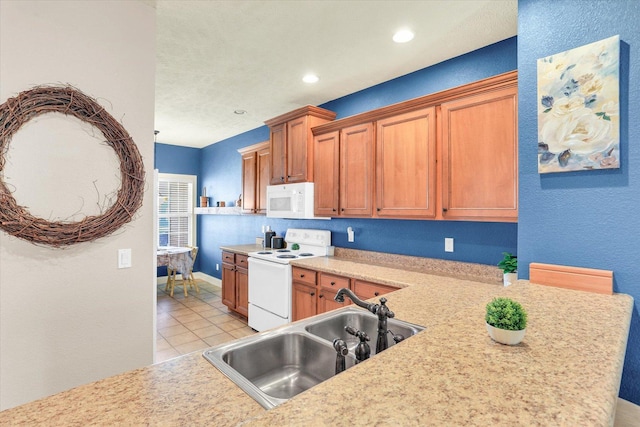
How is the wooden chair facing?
to the viewer's left

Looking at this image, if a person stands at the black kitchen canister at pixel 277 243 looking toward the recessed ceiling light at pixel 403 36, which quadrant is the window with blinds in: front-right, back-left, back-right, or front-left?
back-right

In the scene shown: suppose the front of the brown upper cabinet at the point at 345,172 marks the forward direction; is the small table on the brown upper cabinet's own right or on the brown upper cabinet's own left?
on the brown upper cabinet's own right

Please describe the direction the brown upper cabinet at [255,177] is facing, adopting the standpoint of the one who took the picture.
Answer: facing the viewer and to the left of the viewer

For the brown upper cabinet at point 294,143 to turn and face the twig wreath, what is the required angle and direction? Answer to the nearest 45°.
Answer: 0° — it already faces it

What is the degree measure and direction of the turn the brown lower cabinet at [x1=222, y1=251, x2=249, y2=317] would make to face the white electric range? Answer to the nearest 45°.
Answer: approximately 90° to its left

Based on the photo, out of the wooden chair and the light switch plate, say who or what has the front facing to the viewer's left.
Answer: the wooden chair

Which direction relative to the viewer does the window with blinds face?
toward the camera
